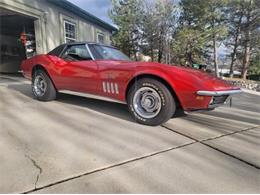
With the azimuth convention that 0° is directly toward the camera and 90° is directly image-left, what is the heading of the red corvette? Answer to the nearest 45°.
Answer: approximately 315°
